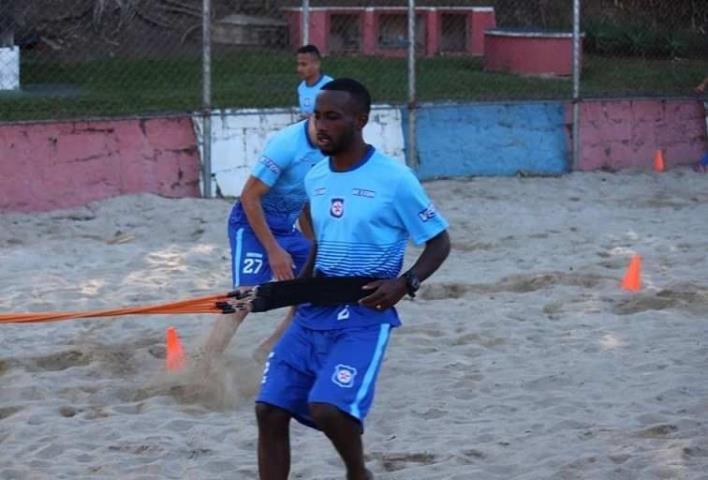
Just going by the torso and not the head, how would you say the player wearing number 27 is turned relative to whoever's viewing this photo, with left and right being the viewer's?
facing the viewer and to the right of the viewer

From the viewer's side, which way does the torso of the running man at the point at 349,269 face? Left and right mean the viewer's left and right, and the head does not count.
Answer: facing the viewer and to the left of the viewer

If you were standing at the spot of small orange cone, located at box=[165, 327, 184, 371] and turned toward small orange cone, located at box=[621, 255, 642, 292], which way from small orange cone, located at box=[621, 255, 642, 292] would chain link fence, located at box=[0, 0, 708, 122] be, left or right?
left

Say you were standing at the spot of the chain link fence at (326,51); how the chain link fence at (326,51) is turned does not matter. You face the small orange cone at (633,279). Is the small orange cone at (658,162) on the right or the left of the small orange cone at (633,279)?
left

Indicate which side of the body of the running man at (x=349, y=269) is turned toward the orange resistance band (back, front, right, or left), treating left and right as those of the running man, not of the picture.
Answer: right

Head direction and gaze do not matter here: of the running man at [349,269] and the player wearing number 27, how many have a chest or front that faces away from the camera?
0

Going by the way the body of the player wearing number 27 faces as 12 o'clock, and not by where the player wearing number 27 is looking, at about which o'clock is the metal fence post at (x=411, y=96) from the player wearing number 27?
The metal fence post is roughly at 8 o'clock from the player wearing number 27.

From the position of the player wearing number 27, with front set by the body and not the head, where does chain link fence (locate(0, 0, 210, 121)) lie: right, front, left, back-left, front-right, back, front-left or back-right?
back-left

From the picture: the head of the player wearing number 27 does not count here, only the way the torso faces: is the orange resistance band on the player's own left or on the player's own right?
on the player's own right
